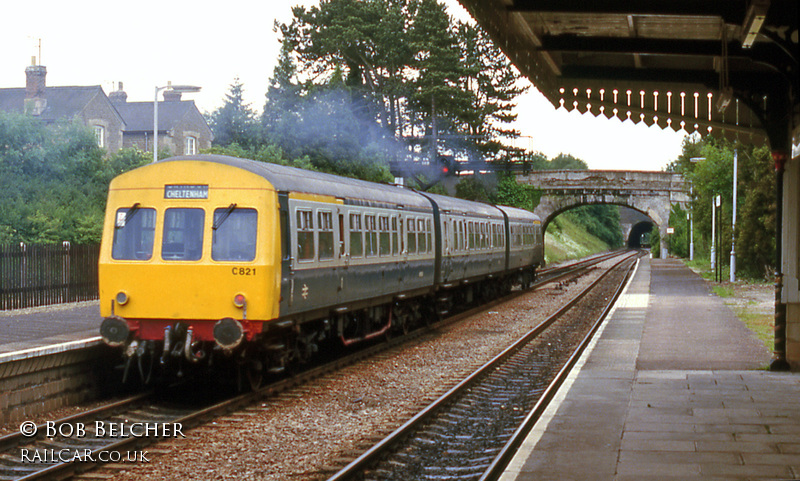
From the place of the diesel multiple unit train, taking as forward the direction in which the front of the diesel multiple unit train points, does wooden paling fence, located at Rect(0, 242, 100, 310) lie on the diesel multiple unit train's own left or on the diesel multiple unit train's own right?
on the diesel multiple unit train's own right

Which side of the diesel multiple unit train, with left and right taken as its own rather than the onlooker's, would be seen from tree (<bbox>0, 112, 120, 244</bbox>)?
right

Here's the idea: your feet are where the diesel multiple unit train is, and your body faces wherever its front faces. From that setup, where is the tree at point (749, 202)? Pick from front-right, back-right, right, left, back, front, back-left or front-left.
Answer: back

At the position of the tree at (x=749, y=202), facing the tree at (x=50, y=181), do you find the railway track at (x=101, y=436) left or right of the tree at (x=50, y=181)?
left

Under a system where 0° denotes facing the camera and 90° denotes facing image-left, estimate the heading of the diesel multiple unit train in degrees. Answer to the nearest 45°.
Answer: approximately 45°

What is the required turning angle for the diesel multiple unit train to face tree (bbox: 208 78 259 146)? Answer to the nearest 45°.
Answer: approximately 135° to its right

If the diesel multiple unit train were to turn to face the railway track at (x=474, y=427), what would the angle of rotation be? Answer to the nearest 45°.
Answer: approximately 90° to its left

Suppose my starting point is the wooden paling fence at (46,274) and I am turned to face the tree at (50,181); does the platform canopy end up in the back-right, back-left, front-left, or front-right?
back-right
